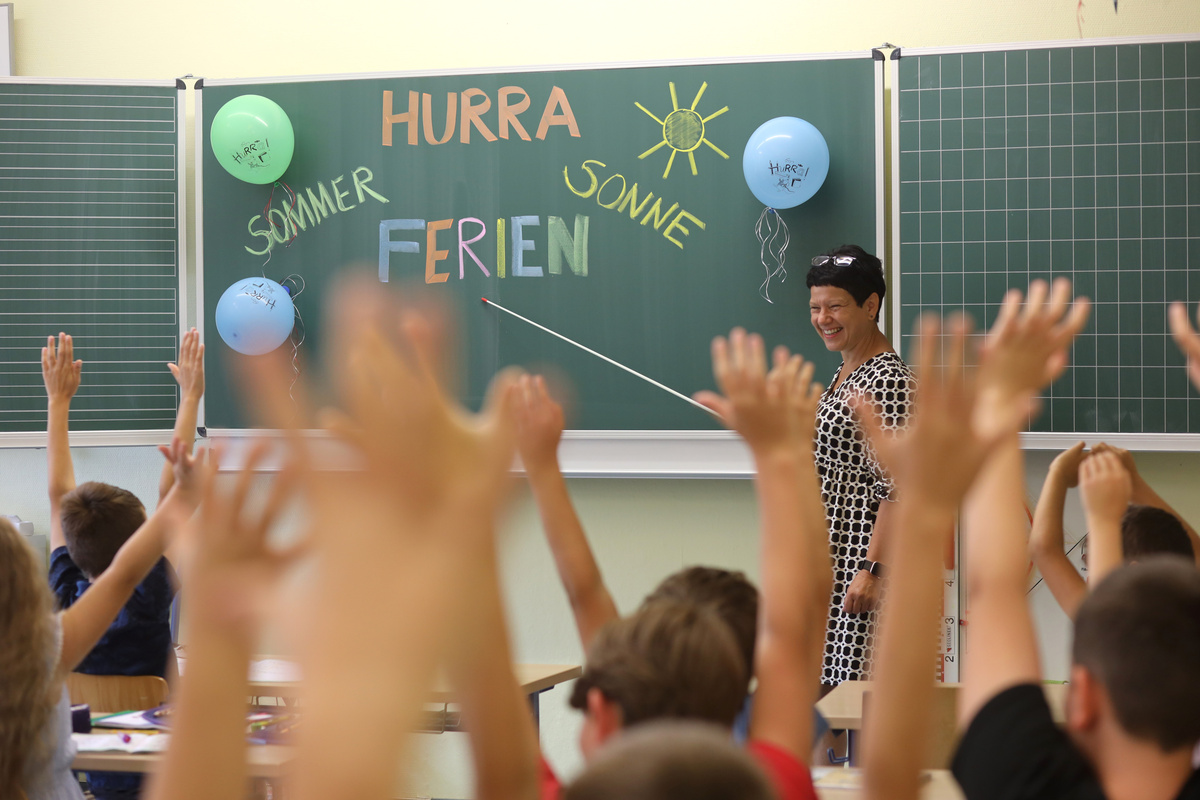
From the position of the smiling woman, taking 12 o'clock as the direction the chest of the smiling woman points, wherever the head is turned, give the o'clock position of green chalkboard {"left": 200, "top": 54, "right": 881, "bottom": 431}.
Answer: The green chalkboard is roughly at 3 o'clock from the smiling woman.

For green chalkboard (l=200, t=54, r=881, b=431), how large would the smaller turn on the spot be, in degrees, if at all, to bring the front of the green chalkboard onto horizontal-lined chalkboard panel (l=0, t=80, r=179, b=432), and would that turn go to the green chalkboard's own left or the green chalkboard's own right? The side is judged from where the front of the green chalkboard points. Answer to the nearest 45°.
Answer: approximately 90° to the green chalkboard's own right

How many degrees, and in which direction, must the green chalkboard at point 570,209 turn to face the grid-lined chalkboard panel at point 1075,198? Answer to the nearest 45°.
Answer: approximately 90° to its left

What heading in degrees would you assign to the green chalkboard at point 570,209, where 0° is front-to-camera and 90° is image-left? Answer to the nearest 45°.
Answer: approximately 0°

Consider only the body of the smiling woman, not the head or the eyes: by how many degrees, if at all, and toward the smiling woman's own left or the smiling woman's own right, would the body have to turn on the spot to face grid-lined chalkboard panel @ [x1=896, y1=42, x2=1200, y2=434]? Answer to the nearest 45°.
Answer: approximately 180°

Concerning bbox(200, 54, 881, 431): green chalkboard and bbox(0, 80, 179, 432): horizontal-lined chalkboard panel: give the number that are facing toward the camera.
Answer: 2

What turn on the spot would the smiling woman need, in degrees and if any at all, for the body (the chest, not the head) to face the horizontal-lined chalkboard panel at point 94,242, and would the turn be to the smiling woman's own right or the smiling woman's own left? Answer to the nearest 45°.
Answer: approximately 45° to the smiling woman's own right
